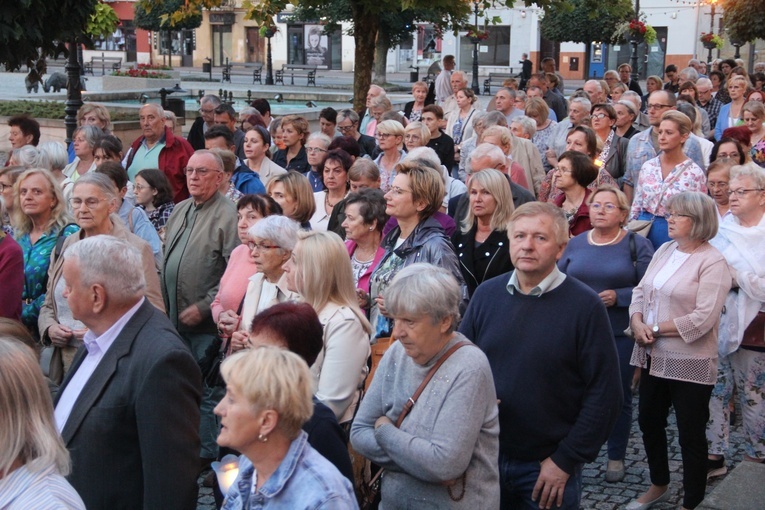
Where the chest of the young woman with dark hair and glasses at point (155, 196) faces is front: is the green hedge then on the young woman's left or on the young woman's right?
on the young woman's right

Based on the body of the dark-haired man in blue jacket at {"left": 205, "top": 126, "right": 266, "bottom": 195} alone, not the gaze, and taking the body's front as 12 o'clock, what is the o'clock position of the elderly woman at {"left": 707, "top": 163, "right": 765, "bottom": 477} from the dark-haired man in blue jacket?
The elderly woman is roughly at 9 o'clock from the dark-haired man in blue jacket.

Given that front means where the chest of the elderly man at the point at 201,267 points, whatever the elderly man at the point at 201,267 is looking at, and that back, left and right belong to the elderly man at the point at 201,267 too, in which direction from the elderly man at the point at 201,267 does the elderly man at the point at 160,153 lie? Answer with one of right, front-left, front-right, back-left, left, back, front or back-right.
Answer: back-right

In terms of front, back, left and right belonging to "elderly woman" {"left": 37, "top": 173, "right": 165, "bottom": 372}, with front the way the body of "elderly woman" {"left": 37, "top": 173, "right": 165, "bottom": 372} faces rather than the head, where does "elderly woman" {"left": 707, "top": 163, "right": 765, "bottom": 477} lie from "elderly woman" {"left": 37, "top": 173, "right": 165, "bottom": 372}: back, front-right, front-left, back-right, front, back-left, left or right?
back-left

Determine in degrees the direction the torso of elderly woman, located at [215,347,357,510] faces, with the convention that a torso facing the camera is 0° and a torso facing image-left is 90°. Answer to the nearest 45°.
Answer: approximately 90°

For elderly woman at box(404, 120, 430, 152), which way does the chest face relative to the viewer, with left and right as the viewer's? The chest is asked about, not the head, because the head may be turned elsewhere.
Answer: facing the viewer and to the left of the viewer

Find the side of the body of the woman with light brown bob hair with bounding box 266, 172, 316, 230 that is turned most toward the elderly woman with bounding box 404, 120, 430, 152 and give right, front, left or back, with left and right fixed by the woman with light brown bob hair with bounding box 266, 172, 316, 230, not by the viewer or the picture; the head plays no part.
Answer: back

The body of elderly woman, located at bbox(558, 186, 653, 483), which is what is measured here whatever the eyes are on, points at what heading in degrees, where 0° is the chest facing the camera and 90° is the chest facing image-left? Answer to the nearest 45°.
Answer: approximately 45°

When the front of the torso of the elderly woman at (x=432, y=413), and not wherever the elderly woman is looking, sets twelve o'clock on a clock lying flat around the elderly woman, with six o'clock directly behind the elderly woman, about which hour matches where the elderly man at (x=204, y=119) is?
The elderly man is roughly at 4 o'clock from the elderly woman.

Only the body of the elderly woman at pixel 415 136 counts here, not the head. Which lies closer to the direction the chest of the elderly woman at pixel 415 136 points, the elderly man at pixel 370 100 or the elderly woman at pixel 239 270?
the elderly woman
